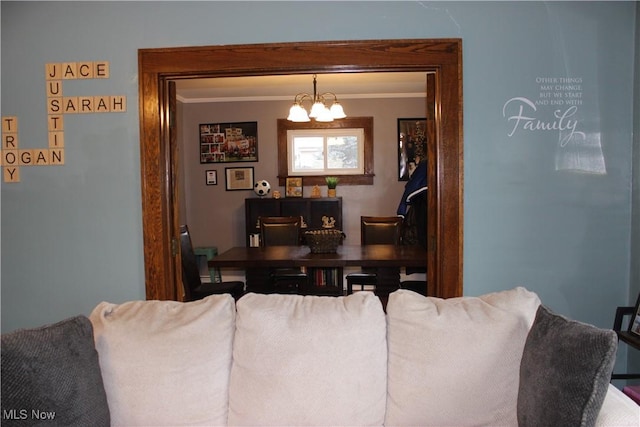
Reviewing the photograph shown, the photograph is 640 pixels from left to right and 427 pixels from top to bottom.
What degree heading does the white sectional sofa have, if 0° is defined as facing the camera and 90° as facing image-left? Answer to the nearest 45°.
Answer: approximately 0°

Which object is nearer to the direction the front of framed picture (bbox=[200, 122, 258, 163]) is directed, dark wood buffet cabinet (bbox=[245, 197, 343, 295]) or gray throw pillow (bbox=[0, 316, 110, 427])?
the gray throw pillow

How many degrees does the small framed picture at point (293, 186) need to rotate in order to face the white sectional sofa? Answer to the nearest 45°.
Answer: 0° — it already faces it

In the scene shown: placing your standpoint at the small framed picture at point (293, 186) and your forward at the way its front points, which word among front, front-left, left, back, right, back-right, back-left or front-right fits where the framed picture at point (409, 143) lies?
left

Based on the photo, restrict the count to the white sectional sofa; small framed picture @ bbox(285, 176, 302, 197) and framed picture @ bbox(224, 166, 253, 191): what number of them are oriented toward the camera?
3

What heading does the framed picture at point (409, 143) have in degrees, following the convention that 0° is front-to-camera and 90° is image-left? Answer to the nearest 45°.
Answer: approximately 0°

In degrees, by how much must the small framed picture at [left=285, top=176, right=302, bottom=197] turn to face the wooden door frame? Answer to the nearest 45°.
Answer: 0° — it already faces it

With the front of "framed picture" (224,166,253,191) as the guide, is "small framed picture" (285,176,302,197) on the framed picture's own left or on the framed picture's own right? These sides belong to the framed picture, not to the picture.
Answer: on the framed picture's own left

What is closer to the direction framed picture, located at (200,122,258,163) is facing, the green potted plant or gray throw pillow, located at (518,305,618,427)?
the gray throw pillow

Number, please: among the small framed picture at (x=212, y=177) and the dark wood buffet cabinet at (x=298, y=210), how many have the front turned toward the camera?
2

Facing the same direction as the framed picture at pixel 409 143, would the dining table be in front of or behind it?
in front

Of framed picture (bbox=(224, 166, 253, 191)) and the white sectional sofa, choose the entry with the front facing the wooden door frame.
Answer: the framed picture

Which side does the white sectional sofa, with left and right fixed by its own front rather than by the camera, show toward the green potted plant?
back

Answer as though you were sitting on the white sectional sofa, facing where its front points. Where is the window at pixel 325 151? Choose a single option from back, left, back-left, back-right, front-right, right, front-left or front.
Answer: back

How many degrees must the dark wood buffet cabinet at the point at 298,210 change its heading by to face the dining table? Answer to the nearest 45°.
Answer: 0° — it already faces it
